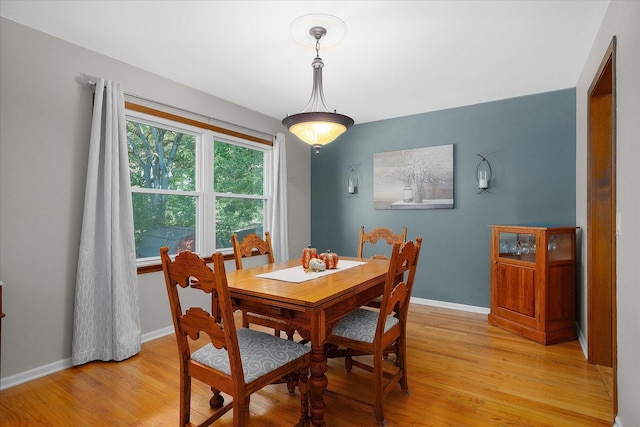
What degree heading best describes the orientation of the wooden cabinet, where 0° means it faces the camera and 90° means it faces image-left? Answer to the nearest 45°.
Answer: approximately 45°

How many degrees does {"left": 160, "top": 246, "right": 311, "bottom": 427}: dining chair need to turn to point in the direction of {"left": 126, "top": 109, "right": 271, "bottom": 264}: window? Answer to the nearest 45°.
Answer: approximately 45° to its left

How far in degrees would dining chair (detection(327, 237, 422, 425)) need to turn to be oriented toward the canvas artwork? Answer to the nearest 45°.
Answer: approximately 45° to its right

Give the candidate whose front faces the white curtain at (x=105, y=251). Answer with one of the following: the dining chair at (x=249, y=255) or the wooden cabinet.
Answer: the wooden cabinet

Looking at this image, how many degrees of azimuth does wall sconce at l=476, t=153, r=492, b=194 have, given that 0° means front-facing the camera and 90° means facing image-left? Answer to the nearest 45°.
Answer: approximately 0°

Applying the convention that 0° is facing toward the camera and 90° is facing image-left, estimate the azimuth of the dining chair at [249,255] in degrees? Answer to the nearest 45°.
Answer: approximately 315°

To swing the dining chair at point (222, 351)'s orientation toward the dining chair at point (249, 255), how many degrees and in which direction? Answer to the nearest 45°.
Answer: approximately 45° to its left
